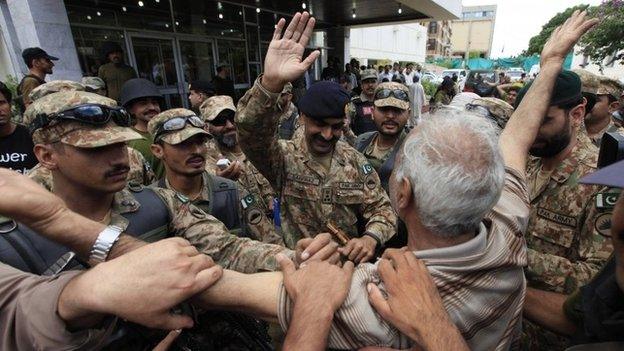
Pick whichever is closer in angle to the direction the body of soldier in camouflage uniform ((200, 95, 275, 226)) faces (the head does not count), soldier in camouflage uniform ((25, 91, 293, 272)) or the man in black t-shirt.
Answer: the soldier in camouflage uniform

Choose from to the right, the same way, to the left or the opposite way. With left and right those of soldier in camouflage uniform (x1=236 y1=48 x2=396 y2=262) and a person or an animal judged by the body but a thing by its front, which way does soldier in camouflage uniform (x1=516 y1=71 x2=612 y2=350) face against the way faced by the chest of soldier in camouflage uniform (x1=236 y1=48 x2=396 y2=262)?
to the right

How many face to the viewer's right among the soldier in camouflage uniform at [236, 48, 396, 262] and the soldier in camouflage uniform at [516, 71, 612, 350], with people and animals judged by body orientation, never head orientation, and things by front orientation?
0

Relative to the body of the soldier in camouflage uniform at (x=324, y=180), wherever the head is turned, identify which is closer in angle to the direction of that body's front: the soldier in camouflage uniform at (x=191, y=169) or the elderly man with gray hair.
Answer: the elderly man with gray hair

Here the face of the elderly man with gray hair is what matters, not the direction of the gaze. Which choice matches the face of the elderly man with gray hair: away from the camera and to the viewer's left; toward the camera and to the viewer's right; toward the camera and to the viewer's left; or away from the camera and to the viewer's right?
away from the camera and to the viewer's left

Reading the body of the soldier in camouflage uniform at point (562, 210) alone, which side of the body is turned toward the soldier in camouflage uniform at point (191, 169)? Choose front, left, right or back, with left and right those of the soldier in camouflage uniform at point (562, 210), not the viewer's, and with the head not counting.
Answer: front

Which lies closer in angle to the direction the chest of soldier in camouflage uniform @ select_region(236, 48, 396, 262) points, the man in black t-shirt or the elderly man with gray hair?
the elderly man with gray hair

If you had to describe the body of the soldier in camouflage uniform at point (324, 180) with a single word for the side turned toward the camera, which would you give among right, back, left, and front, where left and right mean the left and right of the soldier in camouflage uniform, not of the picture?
front

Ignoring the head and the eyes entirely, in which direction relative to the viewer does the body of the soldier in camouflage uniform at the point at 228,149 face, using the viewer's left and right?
facing the viewer and to the right of the viewer

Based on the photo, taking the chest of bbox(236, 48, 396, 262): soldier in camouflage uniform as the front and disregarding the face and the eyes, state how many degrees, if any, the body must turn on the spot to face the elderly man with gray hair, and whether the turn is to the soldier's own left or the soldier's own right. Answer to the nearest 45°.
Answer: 0° — they already face them

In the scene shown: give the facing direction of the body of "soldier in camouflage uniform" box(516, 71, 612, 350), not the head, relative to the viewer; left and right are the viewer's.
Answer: facing the viewer and to the left of the viewer

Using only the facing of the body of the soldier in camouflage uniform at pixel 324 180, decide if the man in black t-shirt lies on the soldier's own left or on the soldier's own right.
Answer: on the soldier's own right

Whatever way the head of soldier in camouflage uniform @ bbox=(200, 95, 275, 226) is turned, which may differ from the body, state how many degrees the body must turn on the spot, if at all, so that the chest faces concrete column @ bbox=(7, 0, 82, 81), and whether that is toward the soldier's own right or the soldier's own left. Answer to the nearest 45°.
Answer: approximately 180°

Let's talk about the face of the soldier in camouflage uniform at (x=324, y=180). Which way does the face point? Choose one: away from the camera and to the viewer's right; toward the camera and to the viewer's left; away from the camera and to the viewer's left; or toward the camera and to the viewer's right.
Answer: toward the camera and to the viewer's right

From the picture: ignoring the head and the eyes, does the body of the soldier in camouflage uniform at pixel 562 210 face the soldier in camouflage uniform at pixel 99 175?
yes
